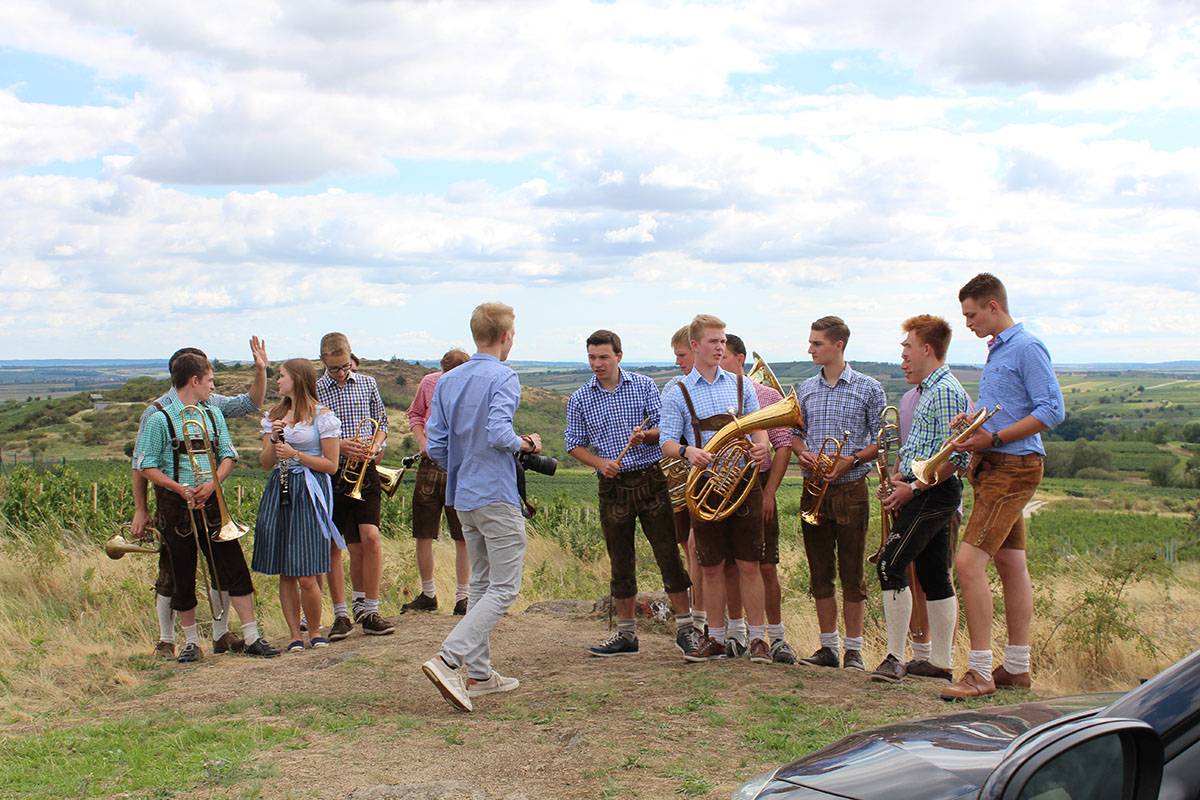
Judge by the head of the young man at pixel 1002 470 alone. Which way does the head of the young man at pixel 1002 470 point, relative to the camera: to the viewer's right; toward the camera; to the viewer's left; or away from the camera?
to the viewer's left

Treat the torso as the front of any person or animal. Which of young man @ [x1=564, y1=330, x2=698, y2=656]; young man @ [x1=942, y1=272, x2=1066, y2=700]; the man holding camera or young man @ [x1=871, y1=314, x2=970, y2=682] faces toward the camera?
young man @ [x1=564, y1=330, x2=698, y2=656]

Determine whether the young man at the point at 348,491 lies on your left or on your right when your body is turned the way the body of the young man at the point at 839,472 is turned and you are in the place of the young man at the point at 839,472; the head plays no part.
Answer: on your right

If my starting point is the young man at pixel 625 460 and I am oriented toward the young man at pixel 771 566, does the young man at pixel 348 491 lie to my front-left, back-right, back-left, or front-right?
back-left

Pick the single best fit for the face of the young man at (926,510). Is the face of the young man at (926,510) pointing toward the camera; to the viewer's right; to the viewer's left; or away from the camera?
to the viewer's left

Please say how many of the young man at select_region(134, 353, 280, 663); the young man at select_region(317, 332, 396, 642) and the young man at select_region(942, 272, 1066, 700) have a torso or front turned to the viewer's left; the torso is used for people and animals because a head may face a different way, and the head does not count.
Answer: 1

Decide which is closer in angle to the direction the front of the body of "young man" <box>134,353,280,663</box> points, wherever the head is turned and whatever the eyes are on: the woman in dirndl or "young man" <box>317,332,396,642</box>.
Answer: the woman in dirndl

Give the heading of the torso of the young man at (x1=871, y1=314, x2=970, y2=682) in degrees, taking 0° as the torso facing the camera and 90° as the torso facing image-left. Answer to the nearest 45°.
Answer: approximately 90°

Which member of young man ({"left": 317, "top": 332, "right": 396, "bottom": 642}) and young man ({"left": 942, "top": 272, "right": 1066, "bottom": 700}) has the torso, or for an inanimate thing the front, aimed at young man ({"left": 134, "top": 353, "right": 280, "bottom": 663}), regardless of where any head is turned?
young man ({"left": 942, "top": 272, "right": 1066, "bottom": 700})

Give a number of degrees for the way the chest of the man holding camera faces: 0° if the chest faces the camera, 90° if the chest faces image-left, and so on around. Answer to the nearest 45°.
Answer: approximately 225°

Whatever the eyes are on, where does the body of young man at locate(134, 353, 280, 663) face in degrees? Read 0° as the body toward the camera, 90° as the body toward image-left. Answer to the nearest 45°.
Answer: approximately 315°
